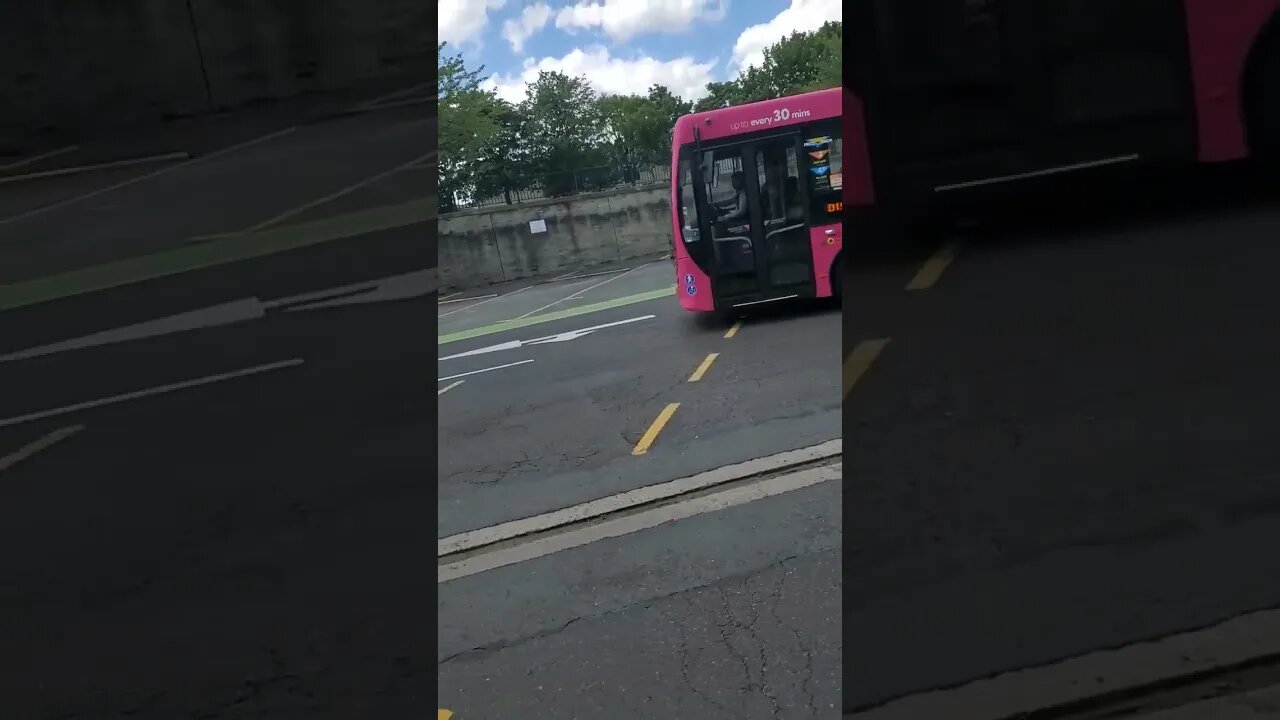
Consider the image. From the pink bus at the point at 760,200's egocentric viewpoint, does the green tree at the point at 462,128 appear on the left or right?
on its right

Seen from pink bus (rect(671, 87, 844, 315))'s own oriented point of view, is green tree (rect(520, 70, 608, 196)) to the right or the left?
on its right

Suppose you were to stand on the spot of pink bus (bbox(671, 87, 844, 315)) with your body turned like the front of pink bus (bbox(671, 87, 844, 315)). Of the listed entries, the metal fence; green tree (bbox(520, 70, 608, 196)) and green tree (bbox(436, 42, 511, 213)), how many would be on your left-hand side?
0

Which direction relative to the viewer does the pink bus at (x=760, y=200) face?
to the viewer's left

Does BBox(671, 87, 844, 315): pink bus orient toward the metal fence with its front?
no
